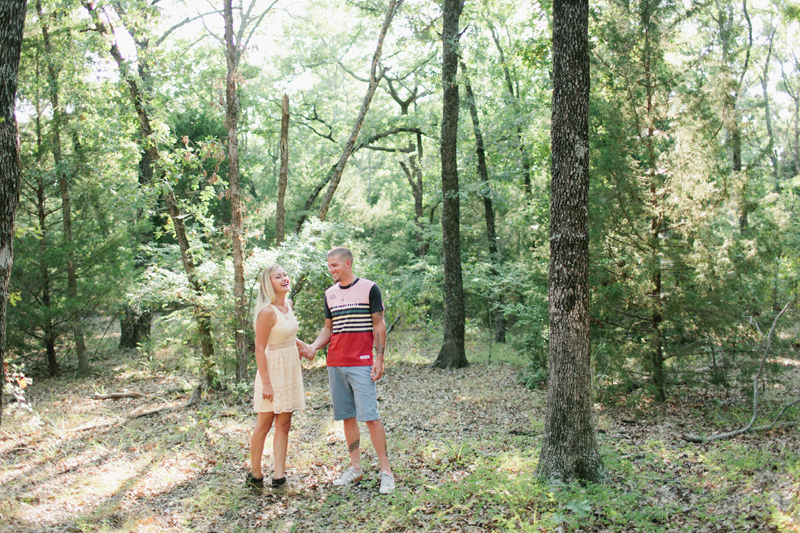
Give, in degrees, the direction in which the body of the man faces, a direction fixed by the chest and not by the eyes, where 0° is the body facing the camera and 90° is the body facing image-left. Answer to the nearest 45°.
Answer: approximately 45°

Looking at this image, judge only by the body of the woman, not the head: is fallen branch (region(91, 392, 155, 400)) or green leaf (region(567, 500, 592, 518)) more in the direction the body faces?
the green leaf

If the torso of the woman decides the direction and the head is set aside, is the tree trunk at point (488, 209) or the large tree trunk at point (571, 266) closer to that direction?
the large tree trunk

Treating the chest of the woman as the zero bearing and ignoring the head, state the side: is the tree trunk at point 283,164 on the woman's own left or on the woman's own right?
on the woman's own left

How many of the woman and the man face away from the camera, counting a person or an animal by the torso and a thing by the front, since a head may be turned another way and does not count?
0

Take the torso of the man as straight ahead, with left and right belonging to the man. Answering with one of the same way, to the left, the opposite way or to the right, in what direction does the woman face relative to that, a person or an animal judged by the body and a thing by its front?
to the left
